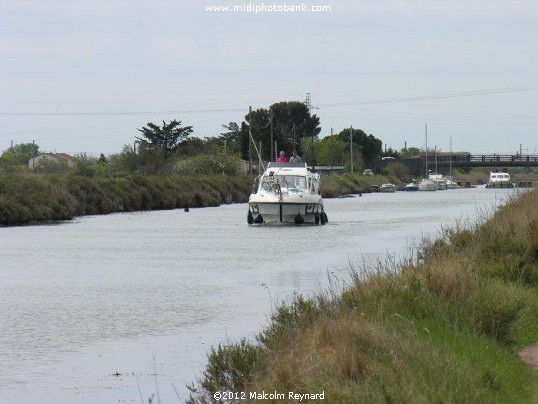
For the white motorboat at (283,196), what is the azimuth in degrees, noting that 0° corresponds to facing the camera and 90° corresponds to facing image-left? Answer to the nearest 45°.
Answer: approximately 0°
